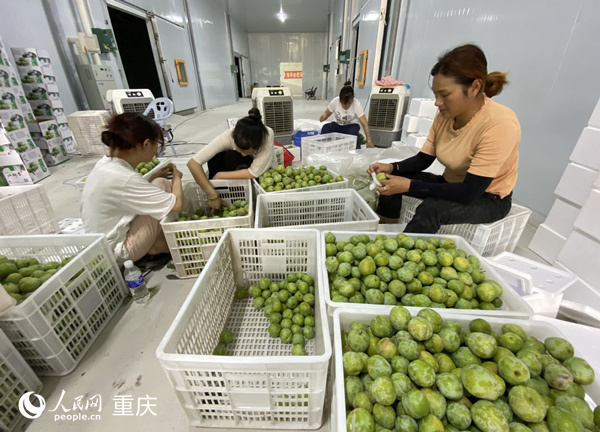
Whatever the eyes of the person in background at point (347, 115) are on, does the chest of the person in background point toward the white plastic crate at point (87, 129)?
no

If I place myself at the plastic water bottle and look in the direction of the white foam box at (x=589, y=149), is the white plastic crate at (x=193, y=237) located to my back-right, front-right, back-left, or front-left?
front-left

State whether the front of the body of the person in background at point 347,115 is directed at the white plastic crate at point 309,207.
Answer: yes

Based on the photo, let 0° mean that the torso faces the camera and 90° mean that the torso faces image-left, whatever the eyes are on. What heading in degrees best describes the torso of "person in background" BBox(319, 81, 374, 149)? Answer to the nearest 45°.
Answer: approximately 0°

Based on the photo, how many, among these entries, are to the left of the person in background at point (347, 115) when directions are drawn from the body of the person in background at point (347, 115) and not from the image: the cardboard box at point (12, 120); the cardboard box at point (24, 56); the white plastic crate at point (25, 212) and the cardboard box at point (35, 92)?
0

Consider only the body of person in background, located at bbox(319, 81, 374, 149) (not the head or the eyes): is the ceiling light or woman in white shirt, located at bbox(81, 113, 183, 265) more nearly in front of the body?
the woman in white shirt

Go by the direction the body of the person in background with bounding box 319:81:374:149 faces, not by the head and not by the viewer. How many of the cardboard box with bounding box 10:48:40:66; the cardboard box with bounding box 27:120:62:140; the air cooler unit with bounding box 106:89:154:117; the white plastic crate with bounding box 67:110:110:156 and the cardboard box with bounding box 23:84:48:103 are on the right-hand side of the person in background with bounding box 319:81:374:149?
5

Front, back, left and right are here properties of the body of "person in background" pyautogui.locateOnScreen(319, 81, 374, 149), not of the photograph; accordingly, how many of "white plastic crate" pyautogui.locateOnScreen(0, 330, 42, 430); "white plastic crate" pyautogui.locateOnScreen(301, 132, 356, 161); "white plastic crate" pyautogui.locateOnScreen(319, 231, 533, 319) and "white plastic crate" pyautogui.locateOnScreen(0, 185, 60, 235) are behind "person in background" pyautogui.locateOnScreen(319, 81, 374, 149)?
0

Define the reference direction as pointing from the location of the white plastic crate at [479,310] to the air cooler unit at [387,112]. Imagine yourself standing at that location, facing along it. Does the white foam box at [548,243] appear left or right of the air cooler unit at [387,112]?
right

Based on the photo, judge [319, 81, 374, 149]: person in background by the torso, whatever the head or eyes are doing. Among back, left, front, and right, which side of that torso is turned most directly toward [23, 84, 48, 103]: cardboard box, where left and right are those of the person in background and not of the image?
right

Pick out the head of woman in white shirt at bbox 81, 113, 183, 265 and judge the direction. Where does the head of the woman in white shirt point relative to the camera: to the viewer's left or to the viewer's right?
to the viewer's right

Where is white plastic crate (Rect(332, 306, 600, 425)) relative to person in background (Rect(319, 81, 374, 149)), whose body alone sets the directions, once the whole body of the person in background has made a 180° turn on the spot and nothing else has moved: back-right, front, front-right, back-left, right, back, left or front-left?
back

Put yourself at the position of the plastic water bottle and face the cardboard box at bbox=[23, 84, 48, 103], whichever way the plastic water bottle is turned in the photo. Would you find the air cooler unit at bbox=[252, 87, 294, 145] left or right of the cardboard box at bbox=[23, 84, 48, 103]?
right

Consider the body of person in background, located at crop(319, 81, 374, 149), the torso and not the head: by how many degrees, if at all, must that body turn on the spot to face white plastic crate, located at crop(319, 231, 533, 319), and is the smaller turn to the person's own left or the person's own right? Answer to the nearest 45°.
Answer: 0° — they already face it

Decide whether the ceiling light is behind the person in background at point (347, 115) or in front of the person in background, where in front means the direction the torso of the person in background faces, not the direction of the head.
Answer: behind

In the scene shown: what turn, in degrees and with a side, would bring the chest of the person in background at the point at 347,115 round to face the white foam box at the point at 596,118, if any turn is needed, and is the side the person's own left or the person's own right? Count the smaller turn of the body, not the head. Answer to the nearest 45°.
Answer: approximately 45° to the person's own left

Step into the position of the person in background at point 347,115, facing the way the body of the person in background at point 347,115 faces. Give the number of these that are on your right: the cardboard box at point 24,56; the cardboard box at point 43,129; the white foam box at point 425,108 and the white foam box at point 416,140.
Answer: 2

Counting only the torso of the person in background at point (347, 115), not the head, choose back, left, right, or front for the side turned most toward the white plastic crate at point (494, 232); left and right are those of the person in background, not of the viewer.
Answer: front

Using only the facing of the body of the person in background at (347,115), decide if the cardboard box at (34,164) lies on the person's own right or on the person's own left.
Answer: on the person's own right

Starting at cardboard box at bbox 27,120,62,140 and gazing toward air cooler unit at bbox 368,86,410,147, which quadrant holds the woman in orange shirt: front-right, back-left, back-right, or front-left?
front-right

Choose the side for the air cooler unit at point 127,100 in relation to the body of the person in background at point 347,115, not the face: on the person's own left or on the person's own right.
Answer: on the person's own right

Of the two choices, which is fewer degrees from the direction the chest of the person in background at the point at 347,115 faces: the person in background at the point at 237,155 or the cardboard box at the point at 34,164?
the person in background
